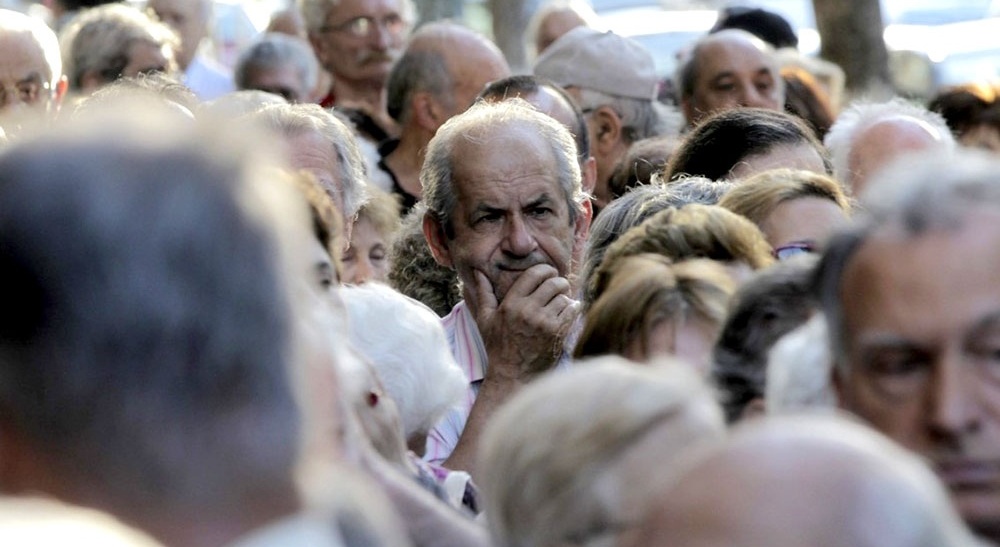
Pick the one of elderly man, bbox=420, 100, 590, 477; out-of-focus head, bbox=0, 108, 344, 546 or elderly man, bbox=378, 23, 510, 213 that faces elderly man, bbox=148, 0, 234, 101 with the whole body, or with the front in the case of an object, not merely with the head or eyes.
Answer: the out-of-focus head

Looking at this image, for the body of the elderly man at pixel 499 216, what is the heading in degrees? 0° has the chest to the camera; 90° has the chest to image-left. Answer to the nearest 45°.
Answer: approximately 0°

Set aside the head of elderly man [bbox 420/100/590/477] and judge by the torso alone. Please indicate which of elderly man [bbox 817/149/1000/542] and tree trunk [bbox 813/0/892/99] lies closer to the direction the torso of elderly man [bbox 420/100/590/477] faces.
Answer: the elderly man

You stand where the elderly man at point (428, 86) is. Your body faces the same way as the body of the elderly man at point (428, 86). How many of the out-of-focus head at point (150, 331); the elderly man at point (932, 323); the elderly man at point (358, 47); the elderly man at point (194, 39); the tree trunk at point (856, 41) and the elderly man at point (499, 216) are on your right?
3

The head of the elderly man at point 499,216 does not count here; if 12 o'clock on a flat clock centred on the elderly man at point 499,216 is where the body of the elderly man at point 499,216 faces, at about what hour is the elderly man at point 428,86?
the elderly man at point 428,86 is roughly at 6 o'clock from the elderly man at point 499,216.

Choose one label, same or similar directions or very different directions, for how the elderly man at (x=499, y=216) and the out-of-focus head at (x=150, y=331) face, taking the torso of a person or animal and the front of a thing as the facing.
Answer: very different directions

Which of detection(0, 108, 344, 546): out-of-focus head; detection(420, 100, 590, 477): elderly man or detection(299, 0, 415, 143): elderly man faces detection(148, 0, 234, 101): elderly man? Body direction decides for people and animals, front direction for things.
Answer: the out-of-focus head

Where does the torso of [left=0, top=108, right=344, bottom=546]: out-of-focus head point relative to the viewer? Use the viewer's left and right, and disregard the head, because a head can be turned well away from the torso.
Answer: facing away from the viewer
